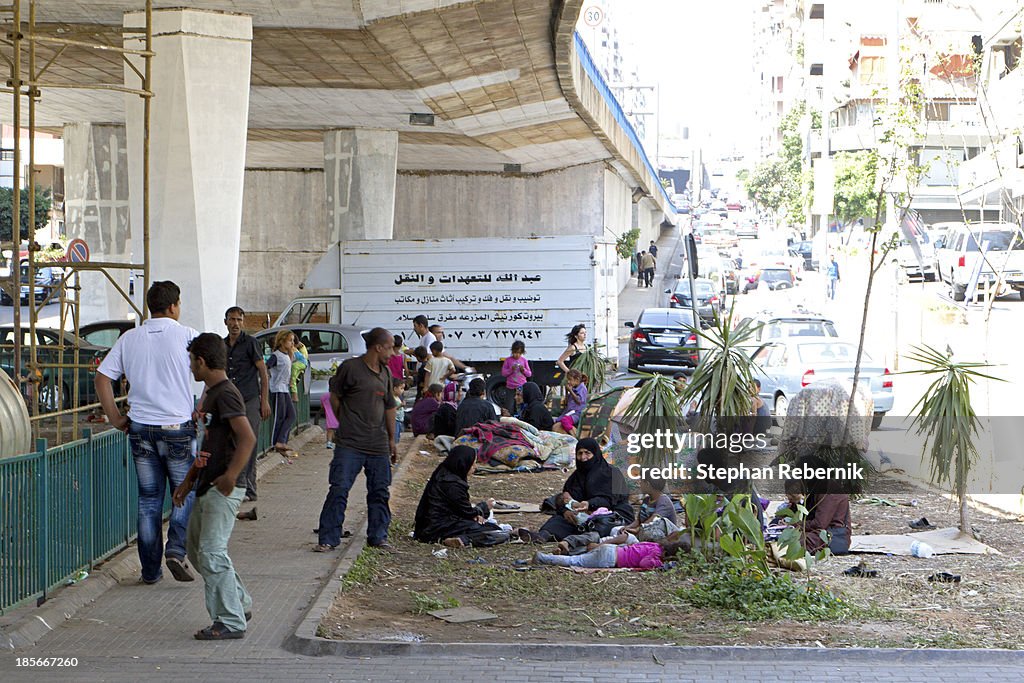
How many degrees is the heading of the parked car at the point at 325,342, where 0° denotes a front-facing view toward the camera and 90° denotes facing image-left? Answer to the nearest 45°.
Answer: approximately 90°

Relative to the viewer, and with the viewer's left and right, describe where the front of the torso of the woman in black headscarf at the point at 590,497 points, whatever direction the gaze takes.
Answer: facing the viewer and to the left of the viewer

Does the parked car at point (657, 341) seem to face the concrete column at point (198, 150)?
no

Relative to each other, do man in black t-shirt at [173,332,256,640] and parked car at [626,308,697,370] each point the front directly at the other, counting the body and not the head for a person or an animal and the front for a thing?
no

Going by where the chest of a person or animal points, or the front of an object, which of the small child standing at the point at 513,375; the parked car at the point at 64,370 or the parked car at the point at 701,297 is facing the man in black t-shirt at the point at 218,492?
the small child standing

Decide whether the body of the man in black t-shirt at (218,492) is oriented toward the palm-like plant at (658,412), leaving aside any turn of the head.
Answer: no

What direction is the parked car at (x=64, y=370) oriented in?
to the viewer's left

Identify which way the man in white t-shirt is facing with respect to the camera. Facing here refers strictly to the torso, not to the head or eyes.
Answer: away from the camera

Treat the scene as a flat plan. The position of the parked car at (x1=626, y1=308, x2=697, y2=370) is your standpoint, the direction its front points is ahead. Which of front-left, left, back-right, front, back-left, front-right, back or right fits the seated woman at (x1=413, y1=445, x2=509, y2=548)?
back

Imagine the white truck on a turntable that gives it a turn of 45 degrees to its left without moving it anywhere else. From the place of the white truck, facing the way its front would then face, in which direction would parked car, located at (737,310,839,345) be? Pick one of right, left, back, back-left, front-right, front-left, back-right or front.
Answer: back-left

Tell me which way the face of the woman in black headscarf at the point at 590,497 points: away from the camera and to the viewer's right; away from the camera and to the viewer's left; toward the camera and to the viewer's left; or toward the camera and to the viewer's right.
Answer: toward the camera and to the viewer's left

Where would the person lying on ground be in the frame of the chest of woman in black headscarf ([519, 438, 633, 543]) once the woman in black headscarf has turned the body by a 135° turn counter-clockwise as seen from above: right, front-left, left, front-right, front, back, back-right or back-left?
right

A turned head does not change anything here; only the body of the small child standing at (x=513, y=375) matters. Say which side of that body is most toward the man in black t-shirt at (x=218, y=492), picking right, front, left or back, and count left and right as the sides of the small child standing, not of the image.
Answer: front

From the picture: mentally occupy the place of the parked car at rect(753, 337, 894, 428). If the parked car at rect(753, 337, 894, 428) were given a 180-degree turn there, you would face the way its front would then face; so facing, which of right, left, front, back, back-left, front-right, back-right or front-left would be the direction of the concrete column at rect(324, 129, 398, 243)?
back

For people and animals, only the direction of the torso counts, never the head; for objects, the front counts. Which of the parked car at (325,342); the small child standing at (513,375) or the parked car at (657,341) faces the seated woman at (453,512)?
the small child standing

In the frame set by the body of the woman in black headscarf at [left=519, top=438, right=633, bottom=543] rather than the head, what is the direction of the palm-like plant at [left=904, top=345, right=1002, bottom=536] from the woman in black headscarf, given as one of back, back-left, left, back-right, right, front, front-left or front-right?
back-left

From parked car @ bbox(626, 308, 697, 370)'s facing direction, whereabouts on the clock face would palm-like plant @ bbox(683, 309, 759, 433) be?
The palm-like plant is roughly at 6 o'clock from the parked car.

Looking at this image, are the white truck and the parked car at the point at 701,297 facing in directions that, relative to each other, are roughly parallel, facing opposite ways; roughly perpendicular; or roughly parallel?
roughly perpendicular
